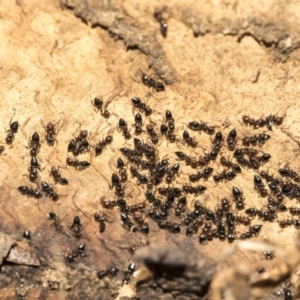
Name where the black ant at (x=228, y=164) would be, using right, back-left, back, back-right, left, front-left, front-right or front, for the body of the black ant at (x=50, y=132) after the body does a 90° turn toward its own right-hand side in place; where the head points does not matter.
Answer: front

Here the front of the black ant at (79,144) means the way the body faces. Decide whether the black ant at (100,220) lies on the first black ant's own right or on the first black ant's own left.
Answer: on the first black ant's own right

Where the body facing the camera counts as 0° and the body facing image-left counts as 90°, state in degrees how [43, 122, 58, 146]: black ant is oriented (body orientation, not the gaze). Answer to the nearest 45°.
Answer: approximately 180°

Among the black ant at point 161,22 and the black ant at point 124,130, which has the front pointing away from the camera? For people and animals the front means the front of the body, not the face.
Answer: the black ant at point 161,22
